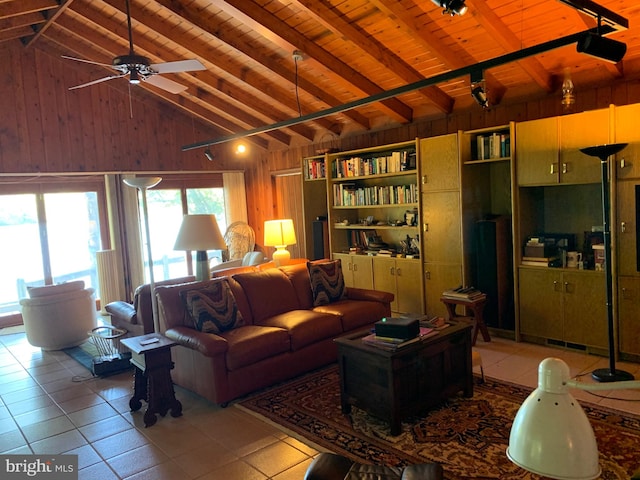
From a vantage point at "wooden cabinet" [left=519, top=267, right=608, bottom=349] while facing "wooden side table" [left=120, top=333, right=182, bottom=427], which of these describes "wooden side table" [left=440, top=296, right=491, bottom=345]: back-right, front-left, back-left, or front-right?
front-right

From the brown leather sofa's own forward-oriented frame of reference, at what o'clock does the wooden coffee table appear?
The wooden coffee table is roughly at 12 o'clock from the brown leather sofa.

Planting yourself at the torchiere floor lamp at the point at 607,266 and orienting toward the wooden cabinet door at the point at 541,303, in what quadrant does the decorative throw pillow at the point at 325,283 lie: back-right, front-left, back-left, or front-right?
front-left

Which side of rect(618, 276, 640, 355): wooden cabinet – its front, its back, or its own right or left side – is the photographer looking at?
front

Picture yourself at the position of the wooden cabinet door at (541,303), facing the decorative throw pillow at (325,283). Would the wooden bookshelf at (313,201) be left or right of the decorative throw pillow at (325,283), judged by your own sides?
right

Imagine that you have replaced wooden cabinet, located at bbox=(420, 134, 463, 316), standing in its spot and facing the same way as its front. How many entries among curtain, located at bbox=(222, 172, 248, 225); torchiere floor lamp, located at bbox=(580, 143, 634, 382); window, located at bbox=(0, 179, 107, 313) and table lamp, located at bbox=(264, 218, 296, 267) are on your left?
1

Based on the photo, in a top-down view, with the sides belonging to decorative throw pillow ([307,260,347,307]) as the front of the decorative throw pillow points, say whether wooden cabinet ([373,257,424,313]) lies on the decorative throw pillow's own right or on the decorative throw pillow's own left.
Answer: on the decorative throw pillow's own left

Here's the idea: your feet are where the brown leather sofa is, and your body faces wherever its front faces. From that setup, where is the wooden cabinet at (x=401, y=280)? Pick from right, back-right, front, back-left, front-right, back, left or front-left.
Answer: left

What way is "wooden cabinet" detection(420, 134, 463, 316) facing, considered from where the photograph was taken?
facing the viewer and to the left of the viewer

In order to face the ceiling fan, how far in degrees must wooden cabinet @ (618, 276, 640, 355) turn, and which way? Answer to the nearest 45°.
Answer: approximately 45° to its right

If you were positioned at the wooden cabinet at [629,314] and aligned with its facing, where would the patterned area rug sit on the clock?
The patterned area rug is roughly at 1 o'clock from the wooden cabinet.

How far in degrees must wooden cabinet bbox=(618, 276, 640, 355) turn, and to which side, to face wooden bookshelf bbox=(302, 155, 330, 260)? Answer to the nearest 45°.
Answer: approximately 90° to its right
